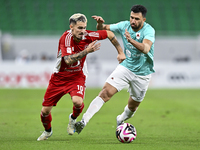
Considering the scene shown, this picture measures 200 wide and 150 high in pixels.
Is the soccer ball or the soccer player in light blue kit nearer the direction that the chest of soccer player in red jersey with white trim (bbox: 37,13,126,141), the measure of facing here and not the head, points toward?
the soccer ball

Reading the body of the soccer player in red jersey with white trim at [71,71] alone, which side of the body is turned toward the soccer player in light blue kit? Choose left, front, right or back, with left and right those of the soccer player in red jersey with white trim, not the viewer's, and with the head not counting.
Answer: left

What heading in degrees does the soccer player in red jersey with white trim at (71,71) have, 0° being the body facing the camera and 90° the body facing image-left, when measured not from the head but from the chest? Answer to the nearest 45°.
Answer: approximately 315°

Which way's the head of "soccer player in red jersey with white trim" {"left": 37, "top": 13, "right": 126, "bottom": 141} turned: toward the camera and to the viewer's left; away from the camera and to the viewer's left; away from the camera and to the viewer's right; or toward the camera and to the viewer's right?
toward the camera and to the viewer's right
